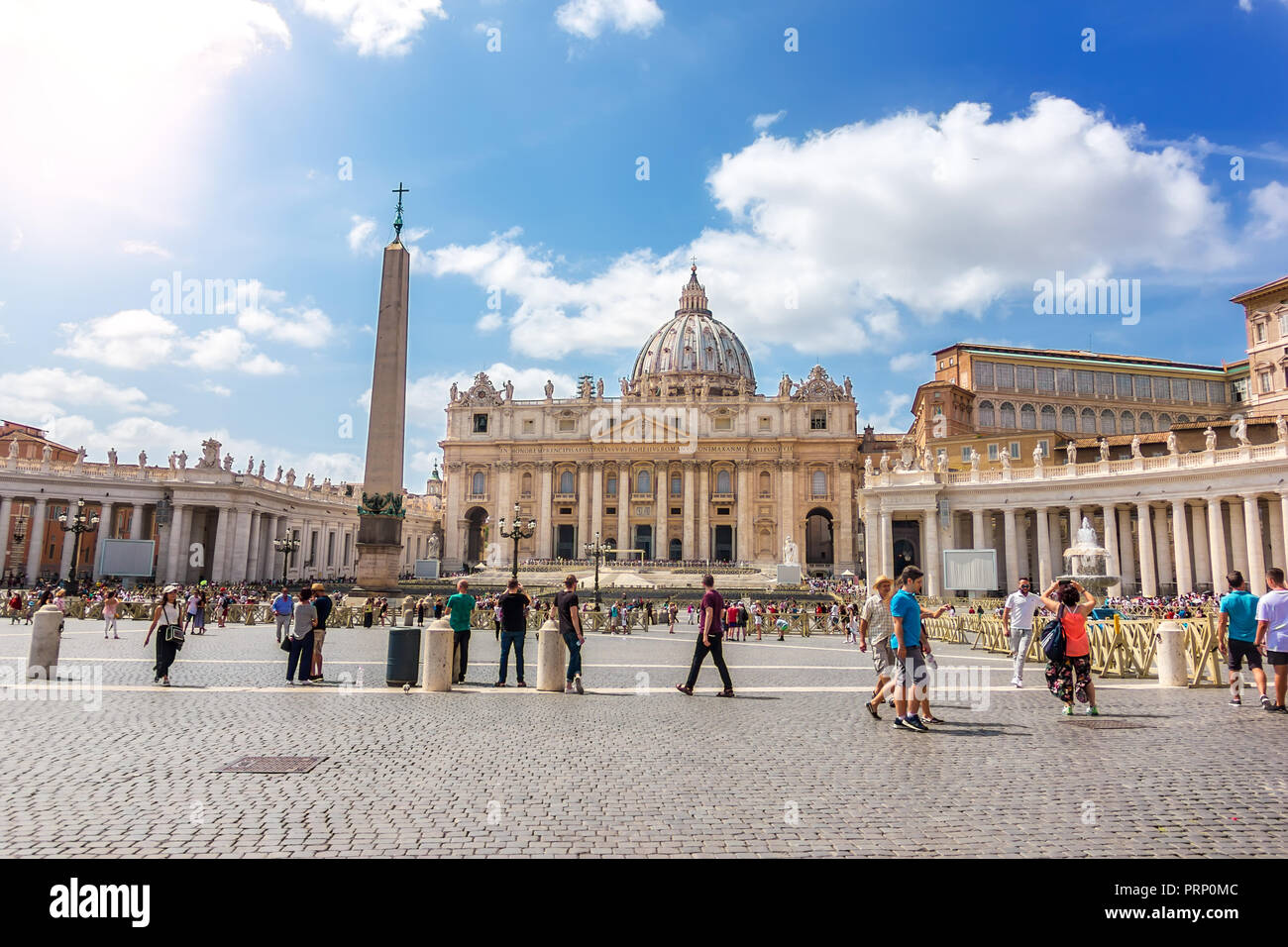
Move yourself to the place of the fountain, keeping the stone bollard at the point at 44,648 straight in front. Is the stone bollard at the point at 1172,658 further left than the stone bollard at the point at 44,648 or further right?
left

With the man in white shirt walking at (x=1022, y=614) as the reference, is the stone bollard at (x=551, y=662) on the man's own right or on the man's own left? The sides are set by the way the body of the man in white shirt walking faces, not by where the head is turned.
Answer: on the man's own right

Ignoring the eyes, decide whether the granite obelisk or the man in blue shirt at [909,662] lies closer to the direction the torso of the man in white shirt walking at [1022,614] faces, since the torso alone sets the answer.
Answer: the man in blue shirt

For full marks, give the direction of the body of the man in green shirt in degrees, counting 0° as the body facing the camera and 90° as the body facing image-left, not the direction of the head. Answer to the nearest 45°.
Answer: approximately 180°

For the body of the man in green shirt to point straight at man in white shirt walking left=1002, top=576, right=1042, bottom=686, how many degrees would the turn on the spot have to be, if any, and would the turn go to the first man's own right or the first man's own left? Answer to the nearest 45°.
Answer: approximately 90° to the first man's own right

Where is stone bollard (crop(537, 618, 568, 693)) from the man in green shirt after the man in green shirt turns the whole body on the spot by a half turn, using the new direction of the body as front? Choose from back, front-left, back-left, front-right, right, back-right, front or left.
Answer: front-left

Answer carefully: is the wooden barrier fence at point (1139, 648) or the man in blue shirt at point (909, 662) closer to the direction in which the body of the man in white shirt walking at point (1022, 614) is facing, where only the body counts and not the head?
the man in blue shirt

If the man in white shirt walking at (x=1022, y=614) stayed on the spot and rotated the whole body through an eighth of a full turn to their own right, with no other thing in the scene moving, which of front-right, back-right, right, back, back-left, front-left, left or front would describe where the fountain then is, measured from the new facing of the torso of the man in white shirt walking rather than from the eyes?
back-right

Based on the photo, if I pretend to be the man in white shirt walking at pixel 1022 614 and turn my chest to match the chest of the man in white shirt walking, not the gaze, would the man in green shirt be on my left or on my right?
on my right

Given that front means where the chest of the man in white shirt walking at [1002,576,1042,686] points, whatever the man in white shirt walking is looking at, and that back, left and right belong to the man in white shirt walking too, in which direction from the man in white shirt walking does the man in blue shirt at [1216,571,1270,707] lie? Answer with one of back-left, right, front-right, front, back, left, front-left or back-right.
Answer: front-left
